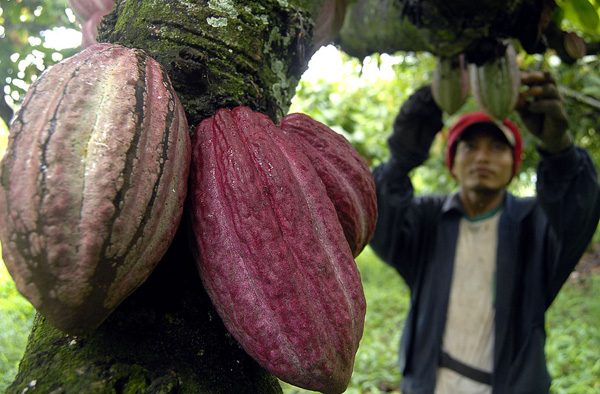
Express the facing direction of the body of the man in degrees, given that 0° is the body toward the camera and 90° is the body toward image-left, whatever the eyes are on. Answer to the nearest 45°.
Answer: approximately 0°

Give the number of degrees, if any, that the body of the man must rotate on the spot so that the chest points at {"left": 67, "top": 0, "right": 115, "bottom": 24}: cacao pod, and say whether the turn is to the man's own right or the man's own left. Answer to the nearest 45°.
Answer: approximately 45° to the man's own right

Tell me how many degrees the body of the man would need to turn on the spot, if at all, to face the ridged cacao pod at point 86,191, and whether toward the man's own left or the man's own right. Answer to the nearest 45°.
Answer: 0° — they already face it

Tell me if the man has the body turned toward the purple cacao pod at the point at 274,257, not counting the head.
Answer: yes
